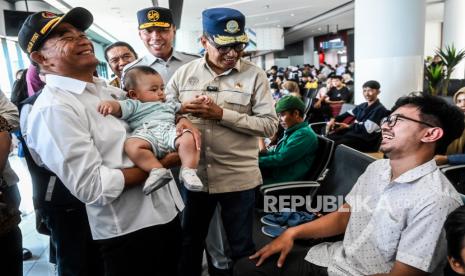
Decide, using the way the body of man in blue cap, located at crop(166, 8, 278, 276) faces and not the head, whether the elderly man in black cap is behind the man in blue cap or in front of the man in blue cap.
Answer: in front

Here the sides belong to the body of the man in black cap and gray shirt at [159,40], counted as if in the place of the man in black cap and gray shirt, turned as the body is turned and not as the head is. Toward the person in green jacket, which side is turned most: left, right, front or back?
left

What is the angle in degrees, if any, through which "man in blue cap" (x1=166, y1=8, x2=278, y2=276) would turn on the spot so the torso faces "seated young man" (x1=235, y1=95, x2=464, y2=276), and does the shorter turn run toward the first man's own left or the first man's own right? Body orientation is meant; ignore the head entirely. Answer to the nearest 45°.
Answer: approximately 45° to the first man's own left

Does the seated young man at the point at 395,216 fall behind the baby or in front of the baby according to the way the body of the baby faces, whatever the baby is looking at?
in front

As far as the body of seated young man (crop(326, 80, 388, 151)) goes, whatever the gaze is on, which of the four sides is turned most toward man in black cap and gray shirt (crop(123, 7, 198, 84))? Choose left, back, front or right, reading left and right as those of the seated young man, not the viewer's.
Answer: front

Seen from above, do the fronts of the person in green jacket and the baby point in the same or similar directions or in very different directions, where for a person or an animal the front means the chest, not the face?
very different directions

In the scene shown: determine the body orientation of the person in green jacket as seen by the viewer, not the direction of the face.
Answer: to the viewer's left

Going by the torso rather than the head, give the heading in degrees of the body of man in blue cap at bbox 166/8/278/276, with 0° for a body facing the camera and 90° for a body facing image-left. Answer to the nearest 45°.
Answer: approximately 0°

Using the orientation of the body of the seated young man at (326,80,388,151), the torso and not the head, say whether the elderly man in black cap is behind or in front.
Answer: in front

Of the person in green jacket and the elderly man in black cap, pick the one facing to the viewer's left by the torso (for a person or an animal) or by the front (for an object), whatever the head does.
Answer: the person in green jacket

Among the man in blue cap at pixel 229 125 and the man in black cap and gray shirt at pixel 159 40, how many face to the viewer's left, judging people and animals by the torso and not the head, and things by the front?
0
